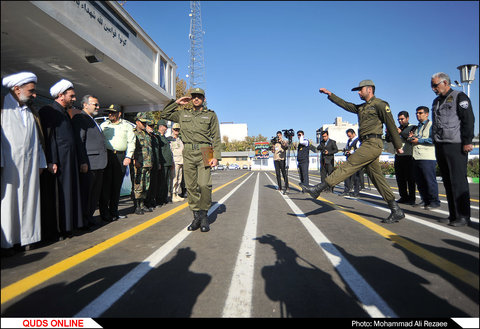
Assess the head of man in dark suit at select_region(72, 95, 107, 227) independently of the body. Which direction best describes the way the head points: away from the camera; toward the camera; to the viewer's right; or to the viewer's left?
to the viewer's right

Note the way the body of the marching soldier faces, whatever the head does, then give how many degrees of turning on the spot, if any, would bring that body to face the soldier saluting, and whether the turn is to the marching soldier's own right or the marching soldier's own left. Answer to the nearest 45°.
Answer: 0° — they already face them

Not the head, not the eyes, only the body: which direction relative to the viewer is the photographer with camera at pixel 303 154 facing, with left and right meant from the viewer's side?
facing the viewer and to the left of the viewer

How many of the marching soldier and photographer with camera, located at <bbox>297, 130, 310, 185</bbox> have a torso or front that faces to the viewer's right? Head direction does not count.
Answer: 0

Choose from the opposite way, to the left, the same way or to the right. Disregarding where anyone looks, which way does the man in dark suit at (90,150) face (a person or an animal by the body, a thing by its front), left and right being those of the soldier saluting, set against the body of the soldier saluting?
to the left

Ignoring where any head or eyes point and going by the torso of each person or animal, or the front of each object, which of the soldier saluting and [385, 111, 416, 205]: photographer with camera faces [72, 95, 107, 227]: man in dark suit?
the photographer with camera

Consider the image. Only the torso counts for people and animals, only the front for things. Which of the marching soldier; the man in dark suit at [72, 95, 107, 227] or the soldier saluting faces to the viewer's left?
the marching soldier

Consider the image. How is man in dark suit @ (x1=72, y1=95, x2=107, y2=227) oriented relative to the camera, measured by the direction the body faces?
to the viewer's right

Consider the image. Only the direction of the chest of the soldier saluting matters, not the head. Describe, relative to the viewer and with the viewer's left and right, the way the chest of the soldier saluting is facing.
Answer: facing the viewer

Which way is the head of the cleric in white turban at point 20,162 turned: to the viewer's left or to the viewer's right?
to the viewer's right

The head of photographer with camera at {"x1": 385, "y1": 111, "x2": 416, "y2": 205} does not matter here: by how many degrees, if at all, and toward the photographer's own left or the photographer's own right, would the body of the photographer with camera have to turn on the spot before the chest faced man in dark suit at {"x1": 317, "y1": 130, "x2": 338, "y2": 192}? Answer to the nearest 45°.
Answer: approximately 90° to the photographer's own right

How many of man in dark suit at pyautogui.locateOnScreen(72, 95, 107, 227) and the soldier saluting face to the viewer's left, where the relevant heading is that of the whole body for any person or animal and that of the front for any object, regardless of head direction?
0

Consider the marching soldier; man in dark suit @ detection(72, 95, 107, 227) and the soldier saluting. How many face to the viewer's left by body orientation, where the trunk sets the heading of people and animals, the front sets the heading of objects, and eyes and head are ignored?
1
